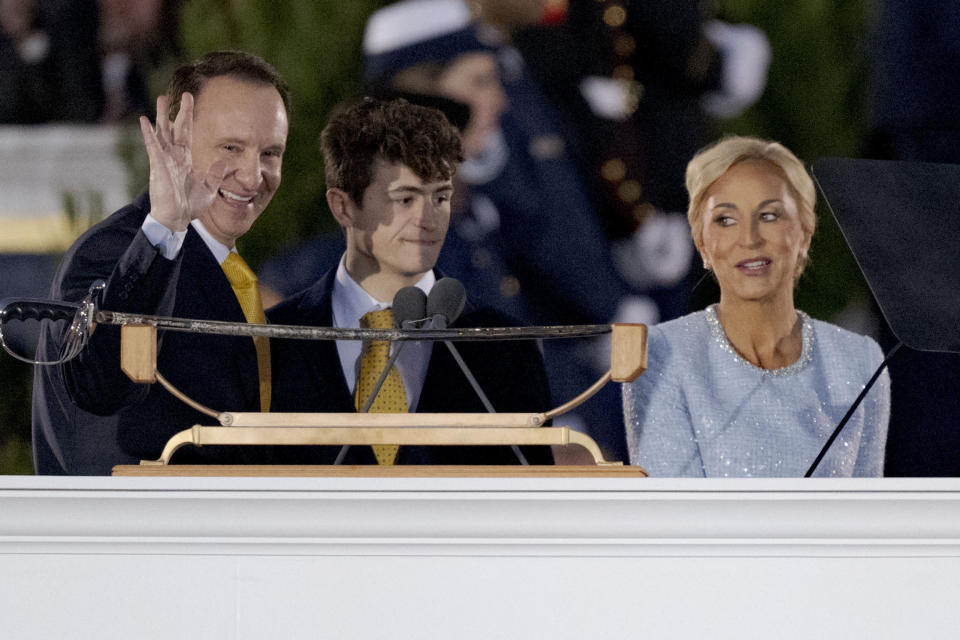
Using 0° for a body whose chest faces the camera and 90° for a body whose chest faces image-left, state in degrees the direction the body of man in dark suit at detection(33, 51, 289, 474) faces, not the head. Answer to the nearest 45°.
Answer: approximately 315°

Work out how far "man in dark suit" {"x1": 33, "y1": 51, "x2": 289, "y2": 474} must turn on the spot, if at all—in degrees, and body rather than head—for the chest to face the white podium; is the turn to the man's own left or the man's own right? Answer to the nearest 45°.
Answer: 0° — they already face it

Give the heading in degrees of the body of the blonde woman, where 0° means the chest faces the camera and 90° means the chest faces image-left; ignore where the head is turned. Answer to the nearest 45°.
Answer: approximately 0°

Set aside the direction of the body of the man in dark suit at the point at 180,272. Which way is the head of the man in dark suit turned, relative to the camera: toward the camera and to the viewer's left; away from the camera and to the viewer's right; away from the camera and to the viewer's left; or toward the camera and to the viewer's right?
toward the camera and to the viewer's right

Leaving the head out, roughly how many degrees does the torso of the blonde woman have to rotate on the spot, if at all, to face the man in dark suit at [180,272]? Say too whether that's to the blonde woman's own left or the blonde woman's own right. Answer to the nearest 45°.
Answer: approximately 90° to the blonde woman's own right

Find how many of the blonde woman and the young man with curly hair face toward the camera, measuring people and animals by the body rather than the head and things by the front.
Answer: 2
